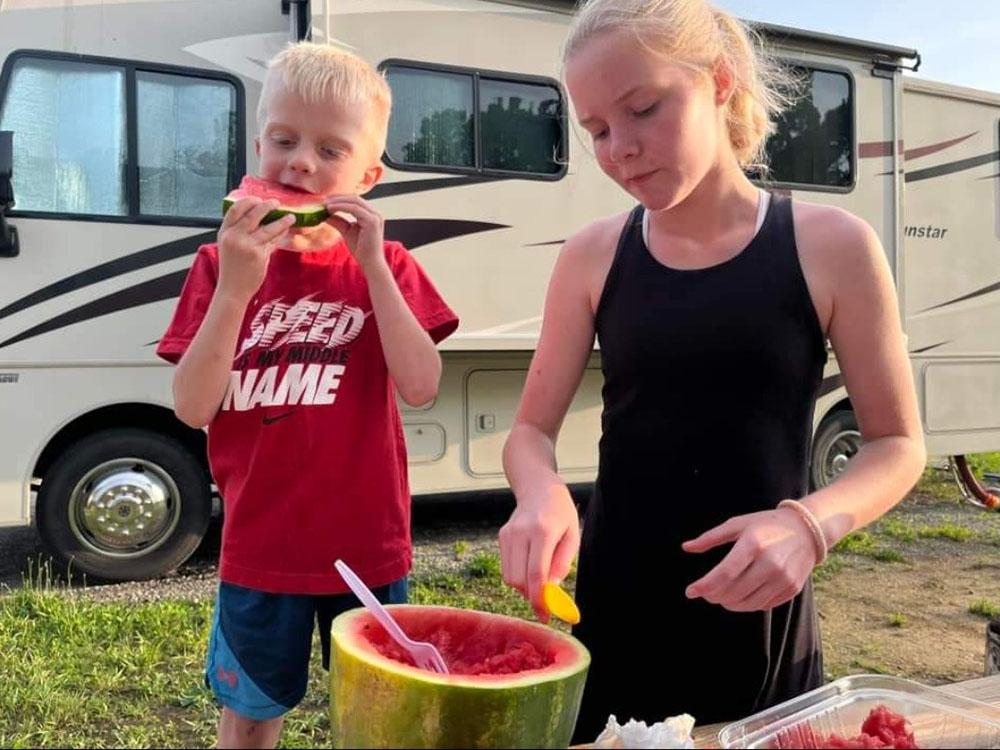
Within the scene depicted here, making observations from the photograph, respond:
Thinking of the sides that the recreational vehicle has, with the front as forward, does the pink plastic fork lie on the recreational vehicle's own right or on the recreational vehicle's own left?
on the recreational vehicle's own left

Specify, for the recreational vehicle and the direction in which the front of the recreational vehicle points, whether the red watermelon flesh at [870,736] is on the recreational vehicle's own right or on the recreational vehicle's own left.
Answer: on the recreational vehicle's own left

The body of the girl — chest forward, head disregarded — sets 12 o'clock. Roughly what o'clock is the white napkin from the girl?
The white napkin is roughly at 12 o'clock from the girl.

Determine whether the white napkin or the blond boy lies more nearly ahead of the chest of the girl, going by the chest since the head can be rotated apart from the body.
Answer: the white napkin

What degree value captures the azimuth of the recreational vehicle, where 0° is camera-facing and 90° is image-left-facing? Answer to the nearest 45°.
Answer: approximately 45°

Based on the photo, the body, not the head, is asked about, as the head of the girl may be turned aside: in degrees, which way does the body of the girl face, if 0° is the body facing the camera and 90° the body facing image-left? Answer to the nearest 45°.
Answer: approximately 0°
